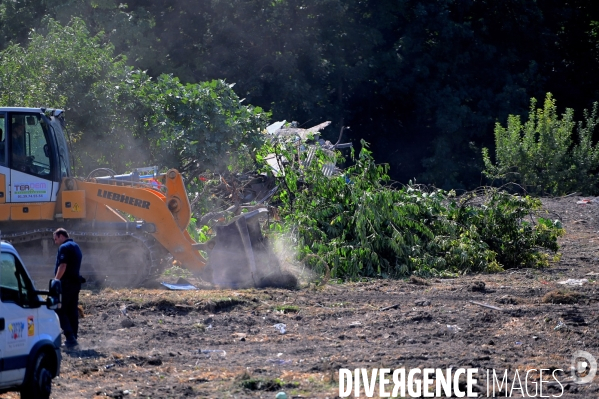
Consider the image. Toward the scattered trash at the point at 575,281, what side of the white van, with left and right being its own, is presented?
front

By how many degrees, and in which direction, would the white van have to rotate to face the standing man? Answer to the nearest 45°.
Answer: approximately 45° to its left

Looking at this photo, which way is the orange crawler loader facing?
to the viewer's right

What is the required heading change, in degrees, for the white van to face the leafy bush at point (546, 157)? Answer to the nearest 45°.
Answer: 0° — it already faces it

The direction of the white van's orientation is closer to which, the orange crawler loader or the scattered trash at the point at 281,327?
the scattered trash

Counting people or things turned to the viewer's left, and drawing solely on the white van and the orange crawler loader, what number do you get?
0

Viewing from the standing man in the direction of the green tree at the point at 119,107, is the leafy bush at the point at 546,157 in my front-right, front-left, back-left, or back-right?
front-right

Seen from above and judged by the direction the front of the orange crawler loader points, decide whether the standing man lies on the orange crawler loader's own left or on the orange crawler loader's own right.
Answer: on the orange crawler loader's own right

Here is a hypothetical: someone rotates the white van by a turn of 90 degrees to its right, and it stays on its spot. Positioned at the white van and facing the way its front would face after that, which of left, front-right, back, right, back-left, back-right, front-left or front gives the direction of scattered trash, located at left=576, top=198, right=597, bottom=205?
left

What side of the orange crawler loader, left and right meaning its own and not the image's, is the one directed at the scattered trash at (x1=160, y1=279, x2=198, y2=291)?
front

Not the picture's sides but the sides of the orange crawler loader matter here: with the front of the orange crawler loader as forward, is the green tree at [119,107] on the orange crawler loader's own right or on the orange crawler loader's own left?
on the orange crawler loader's own left

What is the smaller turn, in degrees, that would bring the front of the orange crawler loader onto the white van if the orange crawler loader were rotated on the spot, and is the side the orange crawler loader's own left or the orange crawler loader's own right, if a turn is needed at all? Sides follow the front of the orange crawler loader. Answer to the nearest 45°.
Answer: approximately 90° to the orange crawler loader's own right

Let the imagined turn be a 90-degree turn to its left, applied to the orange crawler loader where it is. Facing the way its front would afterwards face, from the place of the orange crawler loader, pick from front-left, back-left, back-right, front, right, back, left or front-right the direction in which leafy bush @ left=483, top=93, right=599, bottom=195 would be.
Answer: front-right

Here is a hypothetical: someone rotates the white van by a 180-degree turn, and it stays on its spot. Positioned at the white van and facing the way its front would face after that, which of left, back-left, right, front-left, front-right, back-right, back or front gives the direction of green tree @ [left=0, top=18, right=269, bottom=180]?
back-right
